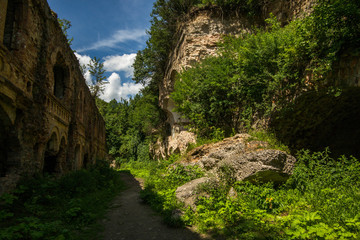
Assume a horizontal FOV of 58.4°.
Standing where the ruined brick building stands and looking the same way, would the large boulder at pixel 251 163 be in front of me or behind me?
in front

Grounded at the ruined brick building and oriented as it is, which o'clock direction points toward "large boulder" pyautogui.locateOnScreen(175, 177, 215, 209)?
The large boulder is roughly at 1 o'clock from the ruined brick building.

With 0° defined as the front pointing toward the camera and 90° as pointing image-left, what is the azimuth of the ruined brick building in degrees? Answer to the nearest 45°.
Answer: approximately 270°
